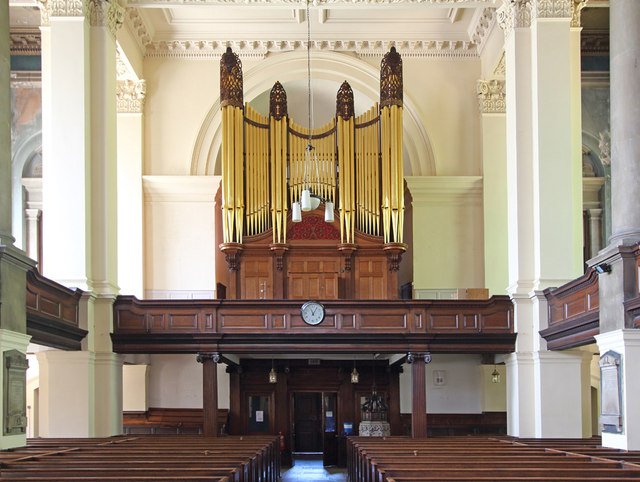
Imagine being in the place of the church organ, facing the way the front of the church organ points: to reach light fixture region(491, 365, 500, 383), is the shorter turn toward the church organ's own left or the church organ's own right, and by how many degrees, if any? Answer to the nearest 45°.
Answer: approximately 90° to the church organ's own left

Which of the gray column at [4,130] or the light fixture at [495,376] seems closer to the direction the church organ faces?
the gray column

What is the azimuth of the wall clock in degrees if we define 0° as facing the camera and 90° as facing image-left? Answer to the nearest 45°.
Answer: approximately 0°

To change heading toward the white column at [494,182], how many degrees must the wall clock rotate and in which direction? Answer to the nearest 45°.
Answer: approximately 135° to its left

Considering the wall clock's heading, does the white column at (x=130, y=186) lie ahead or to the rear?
to the rear

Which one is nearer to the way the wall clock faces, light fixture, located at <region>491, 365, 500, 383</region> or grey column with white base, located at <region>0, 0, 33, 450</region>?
the grey column with white base
